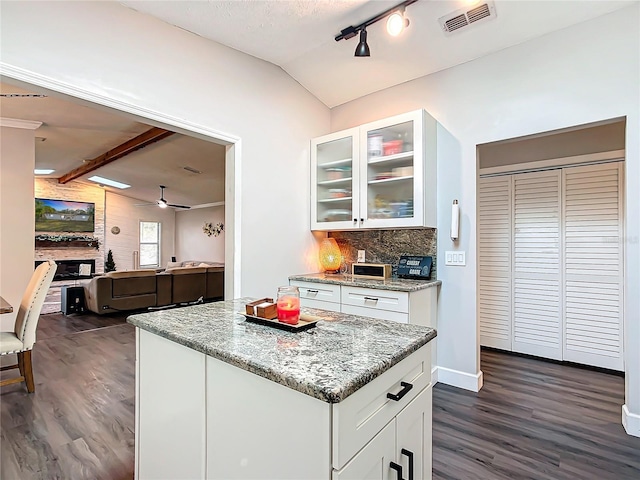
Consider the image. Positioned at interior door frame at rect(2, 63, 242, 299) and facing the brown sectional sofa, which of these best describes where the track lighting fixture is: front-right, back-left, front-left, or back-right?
back-right

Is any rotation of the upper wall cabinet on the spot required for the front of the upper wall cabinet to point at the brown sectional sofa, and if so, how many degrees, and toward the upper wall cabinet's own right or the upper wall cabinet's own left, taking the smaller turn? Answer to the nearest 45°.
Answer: approximately 90° to the upper wall cabinet's own right

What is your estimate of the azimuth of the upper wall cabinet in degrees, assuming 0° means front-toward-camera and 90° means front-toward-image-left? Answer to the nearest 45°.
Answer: approximately 45°

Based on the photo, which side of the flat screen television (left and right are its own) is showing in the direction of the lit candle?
front

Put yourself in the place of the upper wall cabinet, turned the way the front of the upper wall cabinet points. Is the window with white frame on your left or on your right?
on your right

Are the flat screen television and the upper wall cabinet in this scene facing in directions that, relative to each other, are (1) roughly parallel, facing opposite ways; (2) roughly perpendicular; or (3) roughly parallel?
roughly perpendicular

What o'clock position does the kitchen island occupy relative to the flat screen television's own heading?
The kitchen island is roughly at 12 o'clock from the flat screen television.

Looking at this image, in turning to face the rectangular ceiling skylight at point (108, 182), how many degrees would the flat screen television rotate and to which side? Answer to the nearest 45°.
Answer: approximately 45° to its left

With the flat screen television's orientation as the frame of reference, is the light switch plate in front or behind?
in front
